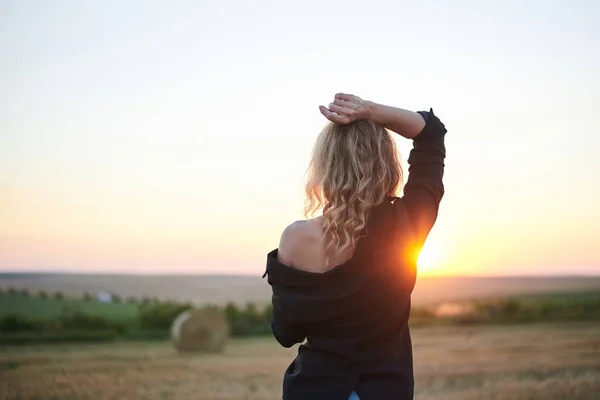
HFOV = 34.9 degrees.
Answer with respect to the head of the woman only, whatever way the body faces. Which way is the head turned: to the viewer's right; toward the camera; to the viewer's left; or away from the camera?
away from the camera

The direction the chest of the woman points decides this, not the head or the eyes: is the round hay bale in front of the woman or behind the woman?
in front

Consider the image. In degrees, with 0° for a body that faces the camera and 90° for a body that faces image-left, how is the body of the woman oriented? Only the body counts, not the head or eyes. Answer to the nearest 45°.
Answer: approximately 180°
